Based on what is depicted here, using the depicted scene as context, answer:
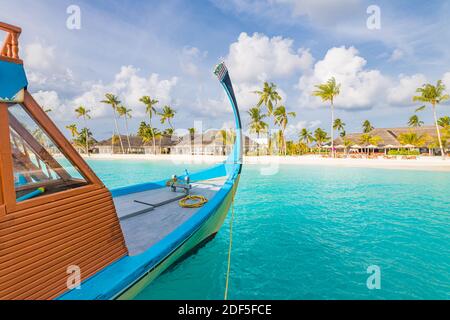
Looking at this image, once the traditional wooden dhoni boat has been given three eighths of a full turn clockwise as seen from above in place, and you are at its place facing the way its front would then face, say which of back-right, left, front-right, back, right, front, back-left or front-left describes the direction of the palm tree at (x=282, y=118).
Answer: back-left

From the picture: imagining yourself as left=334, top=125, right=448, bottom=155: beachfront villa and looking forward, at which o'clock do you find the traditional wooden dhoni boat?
The traditional wooden dhoni boat is roughly at 12 o'clock from the beachfront villa.

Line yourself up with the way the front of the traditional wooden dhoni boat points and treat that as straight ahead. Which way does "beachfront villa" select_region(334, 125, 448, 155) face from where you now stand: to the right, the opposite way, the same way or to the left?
the opposite way

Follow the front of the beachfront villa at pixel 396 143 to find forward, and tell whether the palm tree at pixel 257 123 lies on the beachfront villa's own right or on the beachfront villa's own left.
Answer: on the beachfront villa's own right

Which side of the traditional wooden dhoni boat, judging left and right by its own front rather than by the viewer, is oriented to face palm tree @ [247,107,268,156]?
front

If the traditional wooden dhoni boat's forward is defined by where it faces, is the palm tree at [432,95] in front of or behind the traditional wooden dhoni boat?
in front

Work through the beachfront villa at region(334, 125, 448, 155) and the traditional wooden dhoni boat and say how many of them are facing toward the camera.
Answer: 1

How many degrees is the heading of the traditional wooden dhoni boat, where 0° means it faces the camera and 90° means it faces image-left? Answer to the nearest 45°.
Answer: approximately 225°
